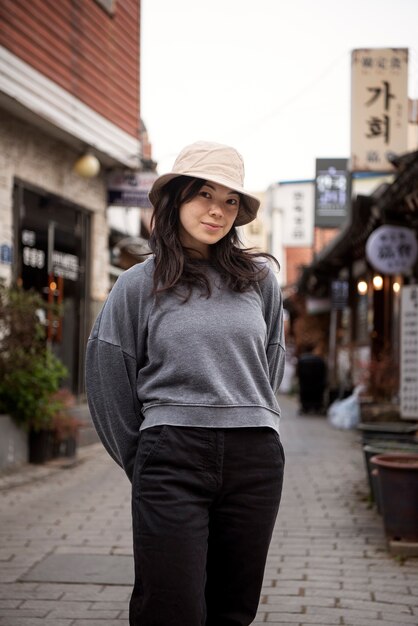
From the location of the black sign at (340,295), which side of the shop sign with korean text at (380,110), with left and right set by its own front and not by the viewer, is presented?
back

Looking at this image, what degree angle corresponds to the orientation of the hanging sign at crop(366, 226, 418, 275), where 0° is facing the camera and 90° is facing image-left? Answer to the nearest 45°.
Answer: approximately 0°

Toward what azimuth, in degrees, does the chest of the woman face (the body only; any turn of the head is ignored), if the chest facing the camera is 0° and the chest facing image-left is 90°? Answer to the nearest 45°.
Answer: approximately 315°

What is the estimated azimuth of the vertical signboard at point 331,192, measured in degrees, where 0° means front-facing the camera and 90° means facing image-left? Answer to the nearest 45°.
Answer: approximately 0°

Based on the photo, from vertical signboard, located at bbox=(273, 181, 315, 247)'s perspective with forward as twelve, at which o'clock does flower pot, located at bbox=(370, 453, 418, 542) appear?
The flower pot is roughly at 12 o'clock from the vertical signboard.

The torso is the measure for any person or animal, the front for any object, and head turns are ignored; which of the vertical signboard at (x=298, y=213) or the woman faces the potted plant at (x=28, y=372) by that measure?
the vertical signboard

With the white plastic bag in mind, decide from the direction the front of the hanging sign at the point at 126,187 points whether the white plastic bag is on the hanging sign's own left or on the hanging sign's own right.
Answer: on the hanging sign's own left
